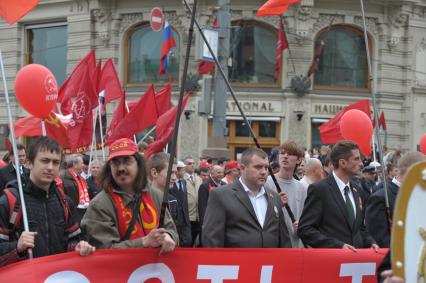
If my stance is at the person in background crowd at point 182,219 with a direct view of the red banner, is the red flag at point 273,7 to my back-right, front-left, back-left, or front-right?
back-left

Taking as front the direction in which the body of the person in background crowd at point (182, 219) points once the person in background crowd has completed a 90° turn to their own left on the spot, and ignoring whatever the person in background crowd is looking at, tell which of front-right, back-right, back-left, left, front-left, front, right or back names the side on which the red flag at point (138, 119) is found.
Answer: left

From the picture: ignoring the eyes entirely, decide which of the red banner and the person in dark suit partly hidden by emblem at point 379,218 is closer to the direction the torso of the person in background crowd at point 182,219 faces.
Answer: the red banner

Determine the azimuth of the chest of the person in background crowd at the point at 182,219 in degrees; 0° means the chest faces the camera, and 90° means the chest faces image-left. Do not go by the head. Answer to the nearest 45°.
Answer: approximately 0°

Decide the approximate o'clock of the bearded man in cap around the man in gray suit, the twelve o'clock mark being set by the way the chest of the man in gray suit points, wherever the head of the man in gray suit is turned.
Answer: The bearded man in cap is roughly at 3 o'clock from the man in gray suit.

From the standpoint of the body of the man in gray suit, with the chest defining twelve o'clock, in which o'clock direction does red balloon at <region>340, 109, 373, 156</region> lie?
The red balloon is roughly at 8 o'clock from the man in gray suit.

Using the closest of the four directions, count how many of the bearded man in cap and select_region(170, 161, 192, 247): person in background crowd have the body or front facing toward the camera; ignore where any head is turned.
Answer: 2

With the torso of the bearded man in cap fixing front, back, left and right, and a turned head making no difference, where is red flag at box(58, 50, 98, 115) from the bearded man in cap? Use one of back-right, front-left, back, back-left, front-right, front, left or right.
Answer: back
